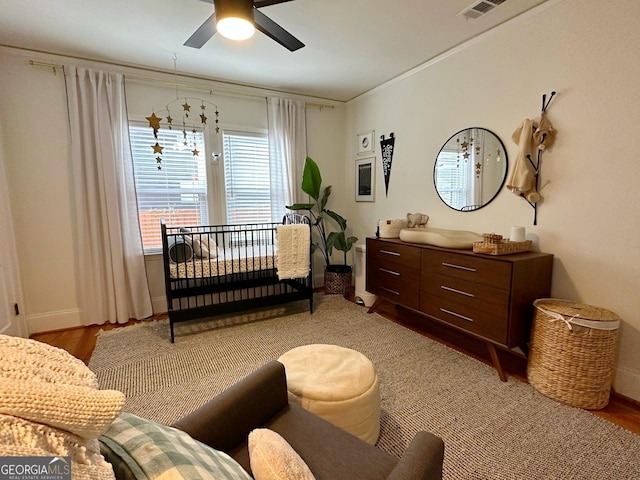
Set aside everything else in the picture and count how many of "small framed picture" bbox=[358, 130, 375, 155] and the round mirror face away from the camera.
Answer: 0

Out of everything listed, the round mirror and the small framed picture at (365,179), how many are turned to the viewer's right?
0

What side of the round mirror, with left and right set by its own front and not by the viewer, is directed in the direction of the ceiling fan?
front

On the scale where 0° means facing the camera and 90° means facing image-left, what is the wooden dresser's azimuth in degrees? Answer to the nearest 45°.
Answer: approximately 45°

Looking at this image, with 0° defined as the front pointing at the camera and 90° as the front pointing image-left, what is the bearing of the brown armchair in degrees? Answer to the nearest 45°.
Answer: approximately 225°

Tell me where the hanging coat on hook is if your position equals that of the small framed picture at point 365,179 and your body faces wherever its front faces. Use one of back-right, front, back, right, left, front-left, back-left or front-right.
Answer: left
